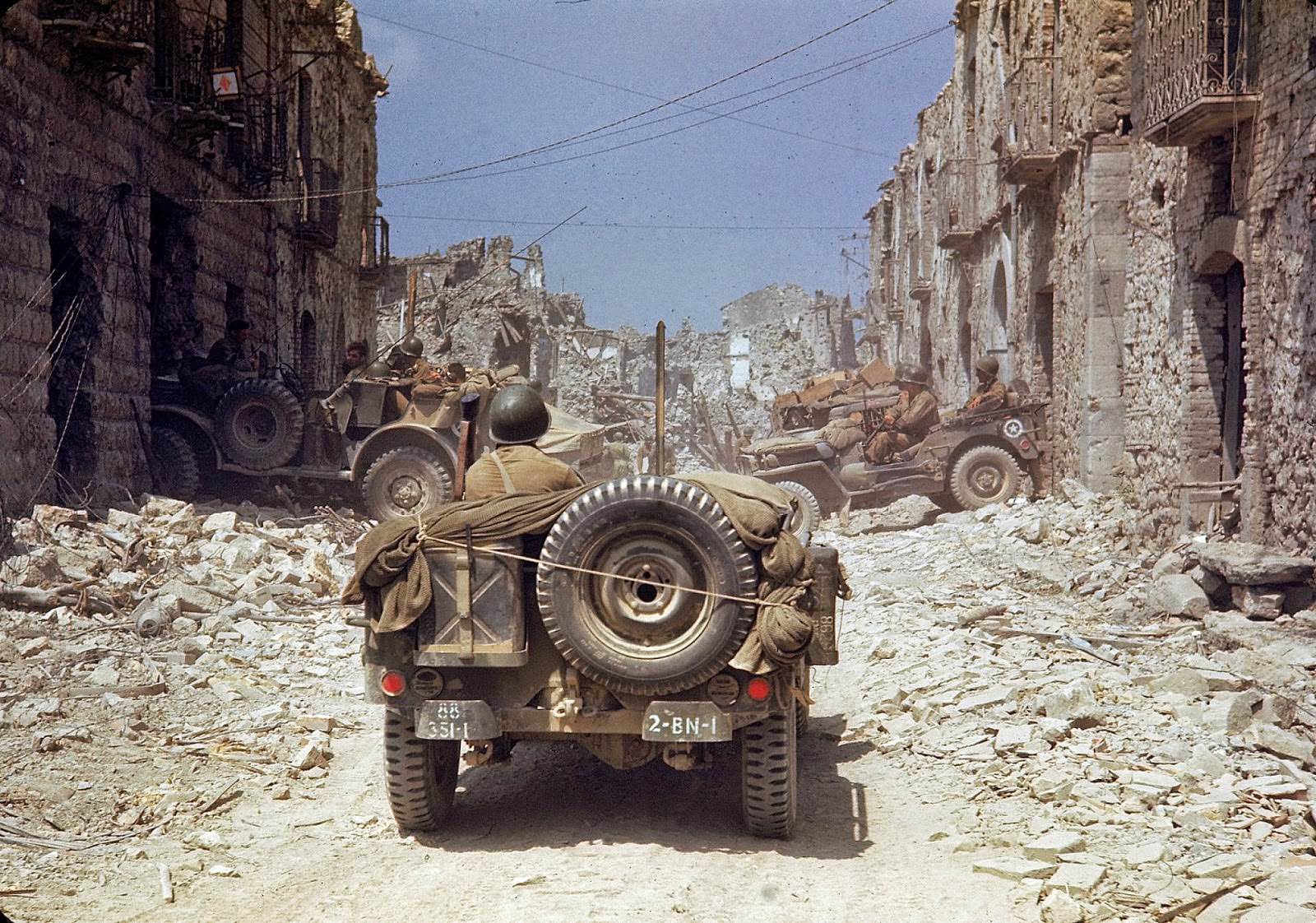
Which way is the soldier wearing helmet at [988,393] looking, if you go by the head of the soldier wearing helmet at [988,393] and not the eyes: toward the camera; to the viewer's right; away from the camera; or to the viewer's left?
to the viewer's left

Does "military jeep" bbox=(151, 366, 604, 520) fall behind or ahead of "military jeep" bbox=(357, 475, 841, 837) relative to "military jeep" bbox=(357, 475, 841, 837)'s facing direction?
ahead

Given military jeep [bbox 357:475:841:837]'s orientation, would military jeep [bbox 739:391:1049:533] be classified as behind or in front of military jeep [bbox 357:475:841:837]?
in front

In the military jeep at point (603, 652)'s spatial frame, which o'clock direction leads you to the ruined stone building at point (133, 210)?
The ruined stone building is roughly at 11 o'clock from the military jeep.

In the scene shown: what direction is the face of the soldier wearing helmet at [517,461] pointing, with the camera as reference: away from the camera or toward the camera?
away from the camera

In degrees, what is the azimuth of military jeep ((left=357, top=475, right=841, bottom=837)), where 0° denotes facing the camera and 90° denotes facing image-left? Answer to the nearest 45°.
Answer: approximately 180°

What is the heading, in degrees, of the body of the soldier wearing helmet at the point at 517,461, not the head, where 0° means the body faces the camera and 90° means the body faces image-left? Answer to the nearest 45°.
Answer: approximately 180°

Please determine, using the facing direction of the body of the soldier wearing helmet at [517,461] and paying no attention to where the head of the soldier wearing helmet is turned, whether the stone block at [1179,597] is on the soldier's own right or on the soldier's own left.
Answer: on the soldier's own right

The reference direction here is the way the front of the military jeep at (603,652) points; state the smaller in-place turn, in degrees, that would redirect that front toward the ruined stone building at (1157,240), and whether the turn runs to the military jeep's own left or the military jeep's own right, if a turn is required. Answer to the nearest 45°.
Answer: approximately 45° to the military jeep's own right
